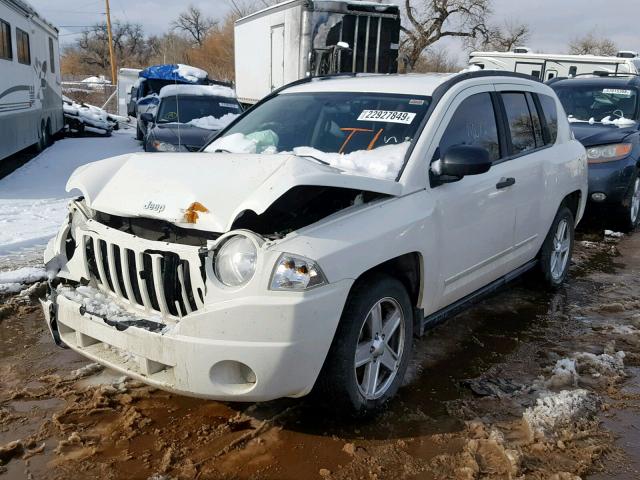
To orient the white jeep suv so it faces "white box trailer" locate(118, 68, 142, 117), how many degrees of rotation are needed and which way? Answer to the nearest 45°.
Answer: approximately 135° to its right

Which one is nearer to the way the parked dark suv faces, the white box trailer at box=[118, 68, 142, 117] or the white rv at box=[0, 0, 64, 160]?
the white rv

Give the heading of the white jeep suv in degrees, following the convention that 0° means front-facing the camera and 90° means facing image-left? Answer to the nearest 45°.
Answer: approximately 45°

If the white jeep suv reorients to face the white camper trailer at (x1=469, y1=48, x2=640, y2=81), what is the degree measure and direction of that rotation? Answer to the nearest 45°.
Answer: approximately 180°

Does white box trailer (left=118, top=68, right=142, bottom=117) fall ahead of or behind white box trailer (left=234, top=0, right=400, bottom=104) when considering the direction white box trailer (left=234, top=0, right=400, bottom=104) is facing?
behind

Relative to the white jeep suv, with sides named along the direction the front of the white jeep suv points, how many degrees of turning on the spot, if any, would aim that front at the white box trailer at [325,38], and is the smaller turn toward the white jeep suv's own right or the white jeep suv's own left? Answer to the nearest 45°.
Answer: approximately 135° to the white jeep suv's own right

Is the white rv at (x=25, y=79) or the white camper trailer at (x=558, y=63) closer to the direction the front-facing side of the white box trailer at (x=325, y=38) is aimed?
the white camper trailer

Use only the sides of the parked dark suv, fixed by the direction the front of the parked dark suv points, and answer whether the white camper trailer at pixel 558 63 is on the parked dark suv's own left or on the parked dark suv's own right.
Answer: on the parked dark suv's own right

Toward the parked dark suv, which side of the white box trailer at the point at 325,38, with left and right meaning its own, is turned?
front

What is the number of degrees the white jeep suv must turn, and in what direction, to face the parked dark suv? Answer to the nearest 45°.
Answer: approximately 180°

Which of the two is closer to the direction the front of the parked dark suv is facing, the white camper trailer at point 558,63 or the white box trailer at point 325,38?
the white box trailer
